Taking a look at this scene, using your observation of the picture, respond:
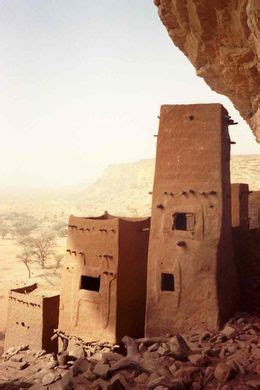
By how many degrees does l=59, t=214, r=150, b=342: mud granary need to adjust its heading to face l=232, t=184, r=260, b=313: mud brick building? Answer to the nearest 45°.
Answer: approximately 135° to its left

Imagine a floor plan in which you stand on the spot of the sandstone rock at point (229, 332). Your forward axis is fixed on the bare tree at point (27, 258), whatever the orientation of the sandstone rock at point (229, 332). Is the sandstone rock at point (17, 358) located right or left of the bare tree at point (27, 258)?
left

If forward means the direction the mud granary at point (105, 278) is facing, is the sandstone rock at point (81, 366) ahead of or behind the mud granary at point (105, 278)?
ahead

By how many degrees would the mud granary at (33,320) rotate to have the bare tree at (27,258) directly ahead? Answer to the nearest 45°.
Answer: approximately 135° to its right

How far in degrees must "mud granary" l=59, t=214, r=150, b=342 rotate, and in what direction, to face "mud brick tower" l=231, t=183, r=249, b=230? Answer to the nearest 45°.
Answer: approximately 135° to its left

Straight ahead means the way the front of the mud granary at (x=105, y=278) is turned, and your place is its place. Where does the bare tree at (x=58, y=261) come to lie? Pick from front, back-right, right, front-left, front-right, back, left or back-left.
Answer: back-right

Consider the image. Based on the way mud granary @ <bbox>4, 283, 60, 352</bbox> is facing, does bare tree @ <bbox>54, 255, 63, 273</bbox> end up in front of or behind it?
behind

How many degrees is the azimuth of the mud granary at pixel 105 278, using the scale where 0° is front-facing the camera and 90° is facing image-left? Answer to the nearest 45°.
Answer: approximately 45°

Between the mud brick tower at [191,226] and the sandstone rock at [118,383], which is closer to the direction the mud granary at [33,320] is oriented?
the sandstone rock

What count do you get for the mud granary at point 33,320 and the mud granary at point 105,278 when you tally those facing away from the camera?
0

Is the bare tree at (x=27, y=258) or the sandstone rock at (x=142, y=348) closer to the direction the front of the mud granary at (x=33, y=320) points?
the sandstone rock

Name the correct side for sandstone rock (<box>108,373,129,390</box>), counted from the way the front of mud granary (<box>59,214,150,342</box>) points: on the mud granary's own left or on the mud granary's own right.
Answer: on the mud granary's own left

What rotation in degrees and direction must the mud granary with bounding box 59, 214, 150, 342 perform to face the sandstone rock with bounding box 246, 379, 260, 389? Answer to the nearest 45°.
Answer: approximately 45° to its left

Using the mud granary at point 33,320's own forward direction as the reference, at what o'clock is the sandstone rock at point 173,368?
The sandstone rock is roughly at 10 o'clock from the mud granary.
